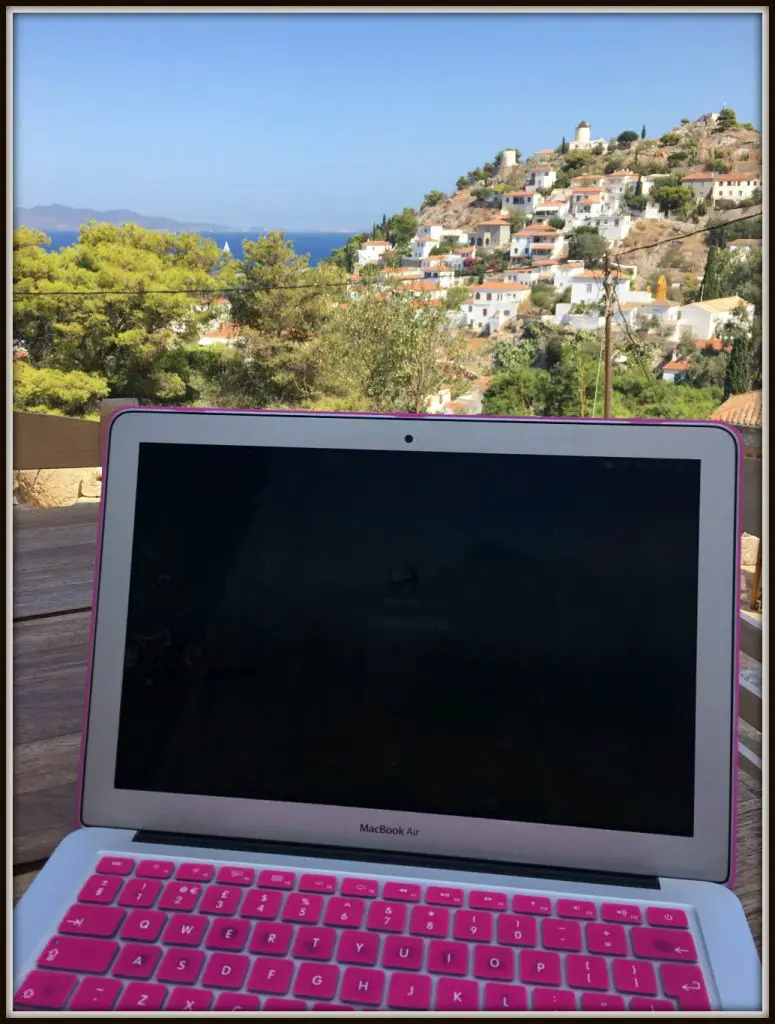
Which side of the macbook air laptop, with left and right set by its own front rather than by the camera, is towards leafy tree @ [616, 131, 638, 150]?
back

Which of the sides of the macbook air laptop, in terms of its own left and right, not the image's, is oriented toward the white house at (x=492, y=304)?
back

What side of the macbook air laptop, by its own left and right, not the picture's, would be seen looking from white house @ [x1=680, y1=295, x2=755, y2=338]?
back

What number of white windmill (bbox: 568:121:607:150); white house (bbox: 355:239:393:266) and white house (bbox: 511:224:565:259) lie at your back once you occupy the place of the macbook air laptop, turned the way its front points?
3

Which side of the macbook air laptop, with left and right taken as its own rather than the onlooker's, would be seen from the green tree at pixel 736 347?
back

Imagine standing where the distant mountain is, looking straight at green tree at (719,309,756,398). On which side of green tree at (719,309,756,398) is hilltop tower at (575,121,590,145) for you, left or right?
left

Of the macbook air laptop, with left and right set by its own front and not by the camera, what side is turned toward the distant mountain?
back

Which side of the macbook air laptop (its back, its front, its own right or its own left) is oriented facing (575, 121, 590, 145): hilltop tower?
back

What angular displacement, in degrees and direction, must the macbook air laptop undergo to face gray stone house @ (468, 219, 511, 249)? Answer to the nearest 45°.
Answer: approximately 180°

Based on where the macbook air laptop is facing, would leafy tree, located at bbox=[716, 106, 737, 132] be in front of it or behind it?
behind

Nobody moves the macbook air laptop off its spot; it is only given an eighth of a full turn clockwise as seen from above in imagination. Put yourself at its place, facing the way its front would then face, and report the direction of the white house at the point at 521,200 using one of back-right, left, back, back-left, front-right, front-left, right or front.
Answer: back-right

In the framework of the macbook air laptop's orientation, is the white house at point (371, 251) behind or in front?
behind

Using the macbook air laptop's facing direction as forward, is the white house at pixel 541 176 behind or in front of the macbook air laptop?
behind

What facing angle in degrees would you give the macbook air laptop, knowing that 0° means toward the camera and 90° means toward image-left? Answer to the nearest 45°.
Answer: approximately 0°
